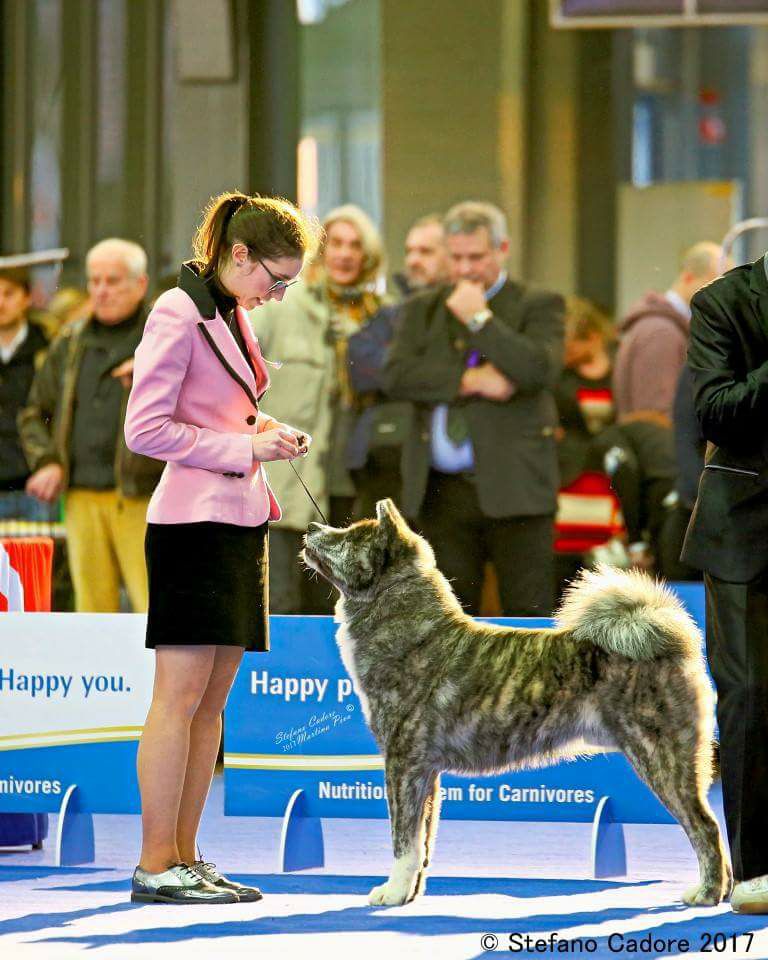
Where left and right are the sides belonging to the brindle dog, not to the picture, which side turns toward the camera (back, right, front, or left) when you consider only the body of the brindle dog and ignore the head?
left

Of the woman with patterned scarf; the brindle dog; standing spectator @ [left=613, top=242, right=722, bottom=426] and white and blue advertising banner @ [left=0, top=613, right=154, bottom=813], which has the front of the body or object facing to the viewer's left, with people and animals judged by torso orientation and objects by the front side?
the brindle dog

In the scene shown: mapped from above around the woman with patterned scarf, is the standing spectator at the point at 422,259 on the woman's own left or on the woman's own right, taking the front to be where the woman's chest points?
on the woman's own left

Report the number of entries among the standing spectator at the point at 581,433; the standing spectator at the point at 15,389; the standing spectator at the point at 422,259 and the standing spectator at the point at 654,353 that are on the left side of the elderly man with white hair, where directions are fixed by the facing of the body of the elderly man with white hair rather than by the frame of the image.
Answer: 3

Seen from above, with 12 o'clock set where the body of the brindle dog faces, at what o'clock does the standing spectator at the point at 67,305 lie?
The standing spectator is roughly at 2 o'clock from the brindle dog.

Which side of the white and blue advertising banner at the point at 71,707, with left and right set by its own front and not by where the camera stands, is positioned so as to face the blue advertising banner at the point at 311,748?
left

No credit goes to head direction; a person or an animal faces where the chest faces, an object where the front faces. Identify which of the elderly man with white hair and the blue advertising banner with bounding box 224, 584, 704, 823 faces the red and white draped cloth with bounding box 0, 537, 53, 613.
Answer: the elderly man with white hair

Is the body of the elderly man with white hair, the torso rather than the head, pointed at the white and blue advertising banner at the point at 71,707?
yes

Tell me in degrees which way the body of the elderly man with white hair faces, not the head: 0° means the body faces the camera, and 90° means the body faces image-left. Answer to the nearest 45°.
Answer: approximately 0°

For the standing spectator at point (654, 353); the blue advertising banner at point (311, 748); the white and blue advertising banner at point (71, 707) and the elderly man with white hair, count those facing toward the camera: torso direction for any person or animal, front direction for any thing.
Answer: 3

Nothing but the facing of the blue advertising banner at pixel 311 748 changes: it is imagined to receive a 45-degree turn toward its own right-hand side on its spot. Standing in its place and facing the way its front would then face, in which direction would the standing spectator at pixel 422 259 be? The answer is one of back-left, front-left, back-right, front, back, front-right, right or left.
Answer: back-right

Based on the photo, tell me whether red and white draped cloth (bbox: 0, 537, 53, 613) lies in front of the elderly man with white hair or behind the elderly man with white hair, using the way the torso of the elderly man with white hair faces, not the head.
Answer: in front

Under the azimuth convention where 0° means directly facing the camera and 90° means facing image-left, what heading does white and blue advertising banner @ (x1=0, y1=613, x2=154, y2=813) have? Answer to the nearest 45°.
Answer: approximately 0°

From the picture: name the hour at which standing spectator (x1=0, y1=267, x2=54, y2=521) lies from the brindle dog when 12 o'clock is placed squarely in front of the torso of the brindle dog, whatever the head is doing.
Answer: The standing spectator is roughly at 2 o'clock from the brindle dog.
